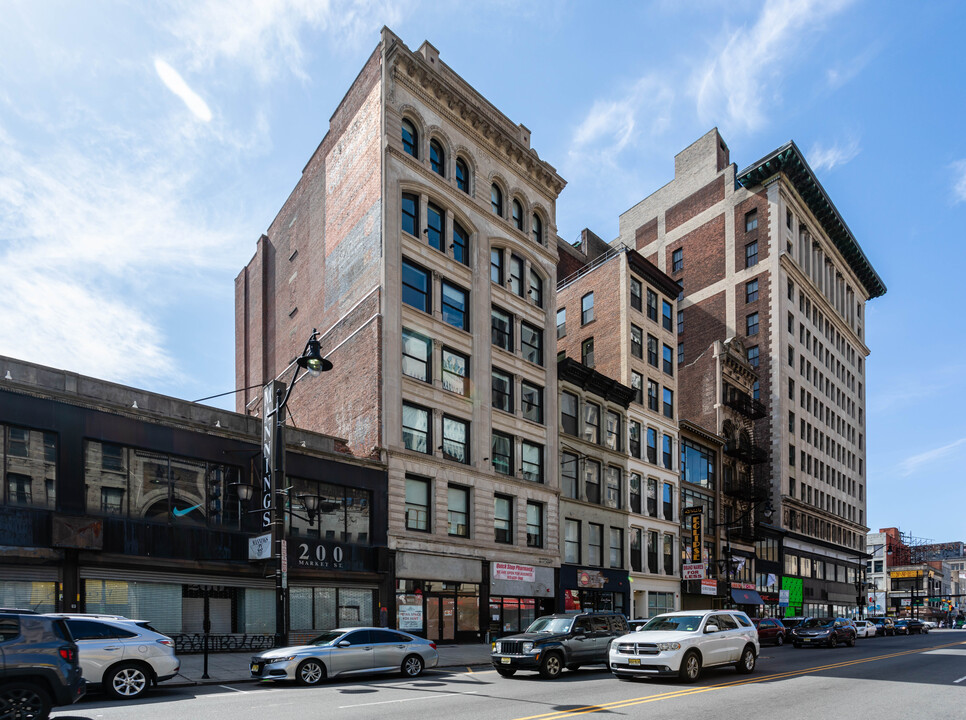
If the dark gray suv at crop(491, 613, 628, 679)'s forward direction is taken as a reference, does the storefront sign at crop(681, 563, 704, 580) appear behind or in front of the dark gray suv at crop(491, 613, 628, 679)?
behind

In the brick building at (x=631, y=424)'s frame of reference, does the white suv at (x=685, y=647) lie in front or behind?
in front

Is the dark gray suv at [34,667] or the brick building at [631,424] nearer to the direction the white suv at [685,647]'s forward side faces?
the dark gray suv

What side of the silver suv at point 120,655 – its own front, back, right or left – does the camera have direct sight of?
left

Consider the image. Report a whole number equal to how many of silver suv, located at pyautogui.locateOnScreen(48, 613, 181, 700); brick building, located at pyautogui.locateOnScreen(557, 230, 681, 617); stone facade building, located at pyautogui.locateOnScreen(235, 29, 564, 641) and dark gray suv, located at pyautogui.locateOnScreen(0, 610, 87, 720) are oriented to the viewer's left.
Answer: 2

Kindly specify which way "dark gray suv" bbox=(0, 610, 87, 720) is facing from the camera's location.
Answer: facing to the left of the viewer

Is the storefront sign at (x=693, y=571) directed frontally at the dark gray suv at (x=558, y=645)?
yes

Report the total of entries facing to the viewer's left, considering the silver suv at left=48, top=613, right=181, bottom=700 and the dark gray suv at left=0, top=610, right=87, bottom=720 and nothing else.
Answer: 2

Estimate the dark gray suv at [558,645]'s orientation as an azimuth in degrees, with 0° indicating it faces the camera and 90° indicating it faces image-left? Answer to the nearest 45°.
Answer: approximately 45°
